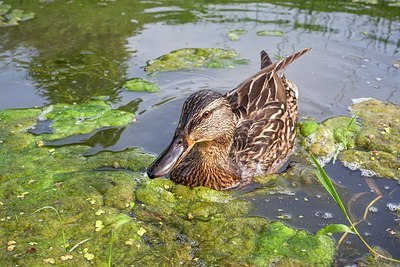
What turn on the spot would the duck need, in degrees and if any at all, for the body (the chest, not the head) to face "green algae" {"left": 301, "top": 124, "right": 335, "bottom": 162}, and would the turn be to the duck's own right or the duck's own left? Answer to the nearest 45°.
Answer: approximately 180°

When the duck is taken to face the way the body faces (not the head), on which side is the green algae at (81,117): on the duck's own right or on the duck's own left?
on the duck's own right

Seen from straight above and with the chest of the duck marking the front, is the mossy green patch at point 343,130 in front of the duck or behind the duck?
behind

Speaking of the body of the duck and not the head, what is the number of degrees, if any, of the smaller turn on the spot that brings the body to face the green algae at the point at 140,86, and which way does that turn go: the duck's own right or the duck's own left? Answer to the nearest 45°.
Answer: approximately 90° to the duck's own right

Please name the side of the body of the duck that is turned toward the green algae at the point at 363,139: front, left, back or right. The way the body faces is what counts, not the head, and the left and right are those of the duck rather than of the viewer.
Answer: back

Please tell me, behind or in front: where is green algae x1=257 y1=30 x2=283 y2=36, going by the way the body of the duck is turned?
behind

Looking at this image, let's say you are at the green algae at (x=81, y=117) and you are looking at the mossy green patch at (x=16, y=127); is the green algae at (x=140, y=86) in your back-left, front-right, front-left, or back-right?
back-right

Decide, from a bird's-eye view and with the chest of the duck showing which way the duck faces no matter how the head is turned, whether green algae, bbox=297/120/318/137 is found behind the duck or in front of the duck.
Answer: behind

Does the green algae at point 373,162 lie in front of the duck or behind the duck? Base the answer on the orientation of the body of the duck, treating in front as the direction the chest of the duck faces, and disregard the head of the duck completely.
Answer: behind

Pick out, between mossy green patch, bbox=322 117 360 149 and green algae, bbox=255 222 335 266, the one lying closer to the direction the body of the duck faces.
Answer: the green algae

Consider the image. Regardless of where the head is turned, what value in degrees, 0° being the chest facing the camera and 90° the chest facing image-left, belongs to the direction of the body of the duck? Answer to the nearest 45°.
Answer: approximately 45°
